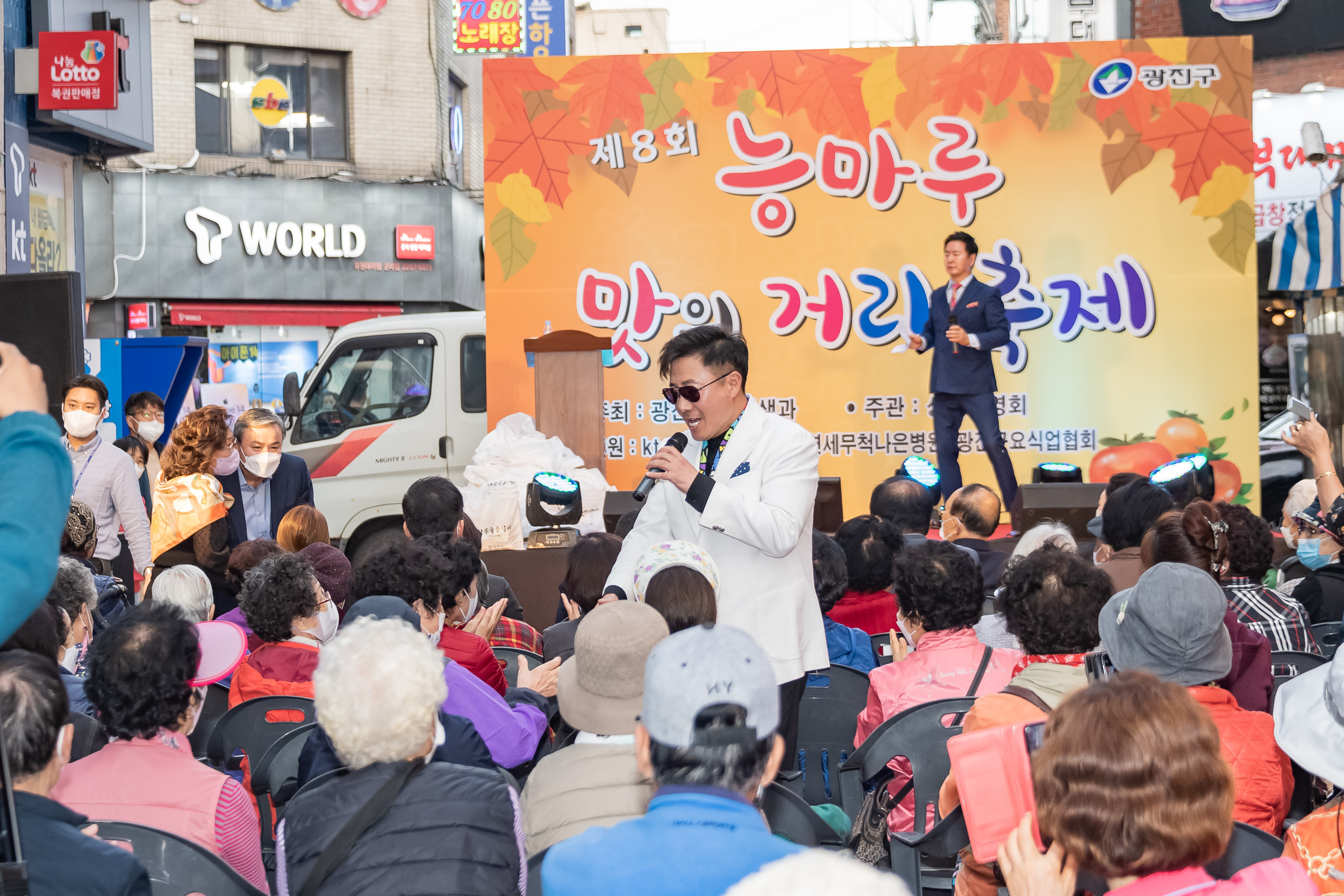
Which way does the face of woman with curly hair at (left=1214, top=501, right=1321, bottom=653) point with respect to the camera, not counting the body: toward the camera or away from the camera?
away from the camera

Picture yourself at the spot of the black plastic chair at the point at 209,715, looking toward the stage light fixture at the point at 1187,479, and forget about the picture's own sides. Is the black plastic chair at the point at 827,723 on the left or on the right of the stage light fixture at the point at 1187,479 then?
right

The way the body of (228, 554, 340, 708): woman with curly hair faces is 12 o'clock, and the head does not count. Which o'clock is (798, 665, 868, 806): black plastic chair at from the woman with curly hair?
The black plastic chair is roughly at 2 o'clock from the woman with curly hair.

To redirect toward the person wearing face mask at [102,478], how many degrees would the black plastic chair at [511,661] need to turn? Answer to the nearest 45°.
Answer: approximately 90° to its left

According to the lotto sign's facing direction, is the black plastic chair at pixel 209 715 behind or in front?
in front

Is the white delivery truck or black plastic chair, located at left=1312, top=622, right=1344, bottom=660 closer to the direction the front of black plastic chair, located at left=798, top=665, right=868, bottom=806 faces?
the white delivery truck

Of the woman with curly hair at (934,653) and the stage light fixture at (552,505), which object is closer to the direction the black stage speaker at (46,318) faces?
the woman with curly hair

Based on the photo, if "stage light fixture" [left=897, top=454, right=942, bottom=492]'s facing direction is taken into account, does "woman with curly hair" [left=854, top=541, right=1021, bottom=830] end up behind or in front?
in front

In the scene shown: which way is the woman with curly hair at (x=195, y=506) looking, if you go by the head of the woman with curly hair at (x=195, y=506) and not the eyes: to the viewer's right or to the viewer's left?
to the viewer's right

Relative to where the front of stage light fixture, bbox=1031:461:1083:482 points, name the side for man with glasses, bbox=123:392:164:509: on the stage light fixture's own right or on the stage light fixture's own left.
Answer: on the stage light fixture's own right

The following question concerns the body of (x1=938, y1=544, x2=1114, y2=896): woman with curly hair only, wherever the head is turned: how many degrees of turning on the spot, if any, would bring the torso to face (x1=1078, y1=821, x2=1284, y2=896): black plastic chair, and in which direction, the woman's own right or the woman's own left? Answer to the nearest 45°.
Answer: approximately 180°

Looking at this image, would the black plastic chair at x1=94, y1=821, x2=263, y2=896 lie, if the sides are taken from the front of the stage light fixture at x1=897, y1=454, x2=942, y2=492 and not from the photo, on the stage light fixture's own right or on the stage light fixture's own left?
on the stage light fixture's own right
